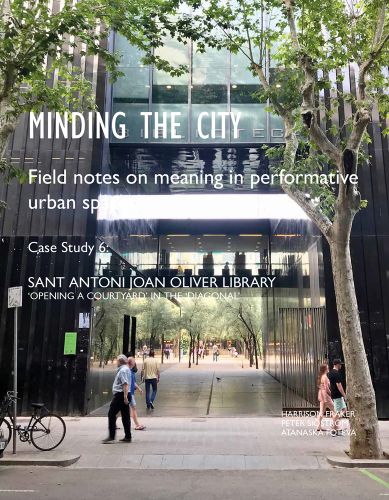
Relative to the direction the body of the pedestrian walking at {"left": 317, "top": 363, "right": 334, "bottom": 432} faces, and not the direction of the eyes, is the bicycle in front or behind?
behind

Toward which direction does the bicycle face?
to the viewer's left

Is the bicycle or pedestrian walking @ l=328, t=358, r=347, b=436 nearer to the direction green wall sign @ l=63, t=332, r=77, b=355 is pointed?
the bicycle

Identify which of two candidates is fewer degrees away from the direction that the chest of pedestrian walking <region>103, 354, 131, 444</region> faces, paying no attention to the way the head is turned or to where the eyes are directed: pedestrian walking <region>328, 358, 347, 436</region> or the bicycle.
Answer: the bicycle

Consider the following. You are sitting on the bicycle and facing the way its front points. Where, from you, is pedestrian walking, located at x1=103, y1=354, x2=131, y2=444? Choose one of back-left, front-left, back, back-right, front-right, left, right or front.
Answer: back

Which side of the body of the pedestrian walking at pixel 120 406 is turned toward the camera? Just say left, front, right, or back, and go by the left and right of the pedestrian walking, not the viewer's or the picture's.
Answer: left
